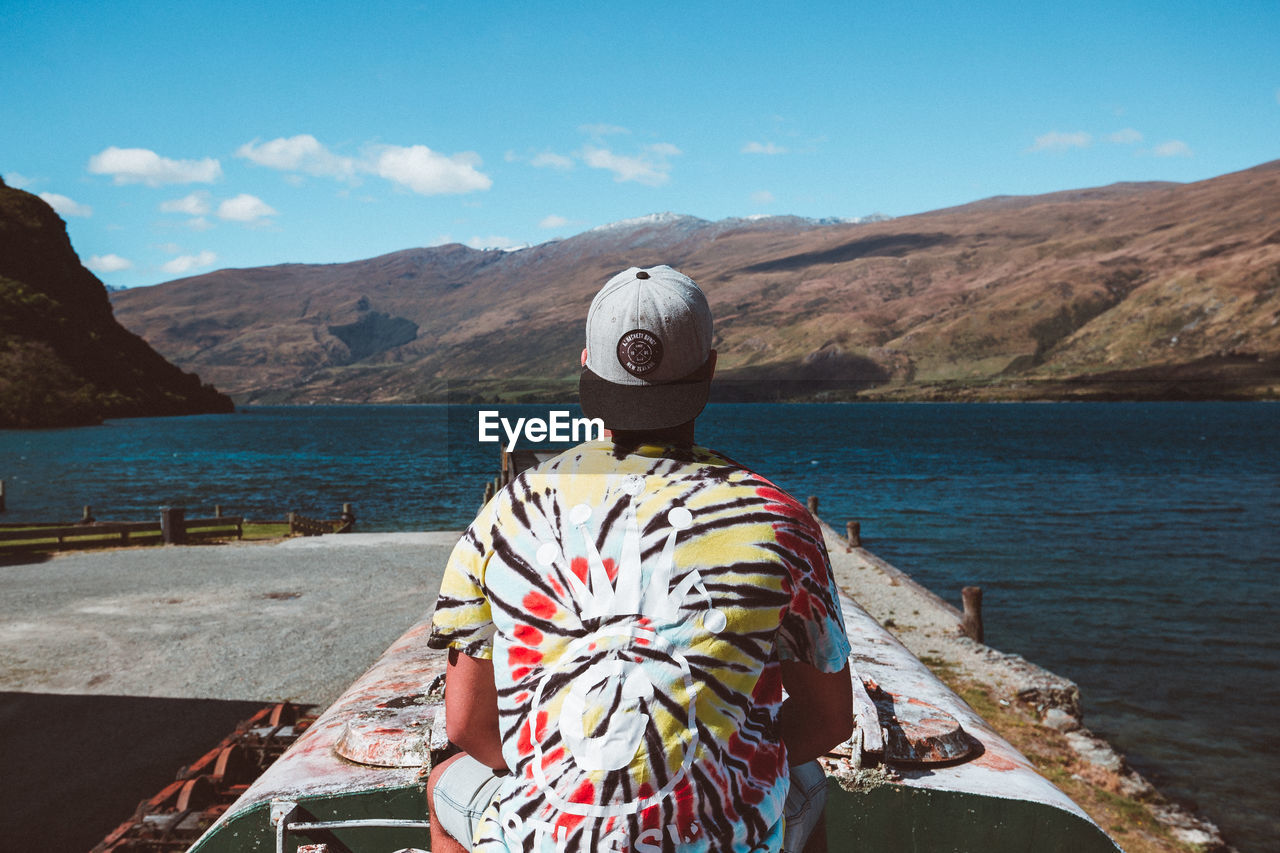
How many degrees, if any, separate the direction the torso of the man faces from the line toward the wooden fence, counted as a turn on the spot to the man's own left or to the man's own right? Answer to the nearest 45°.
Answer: approximately 45° to the man's own left

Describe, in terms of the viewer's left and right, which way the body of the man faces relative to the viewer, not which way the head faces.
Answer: facing away from the viewer

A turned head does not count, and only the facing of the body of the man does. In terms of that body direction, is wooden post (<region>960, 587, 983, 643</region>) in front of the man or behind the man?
in front

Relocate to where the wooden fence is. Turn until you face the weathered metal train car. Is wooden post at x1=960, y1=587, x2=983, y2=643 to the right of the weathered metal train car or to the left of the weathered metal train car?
left

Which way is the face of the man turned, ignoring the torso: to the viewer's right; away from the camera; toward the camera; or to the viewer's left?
away from the camera

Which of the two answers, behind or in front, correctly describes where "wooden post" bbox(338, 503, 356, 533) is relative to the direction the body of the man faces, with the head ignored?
in front
